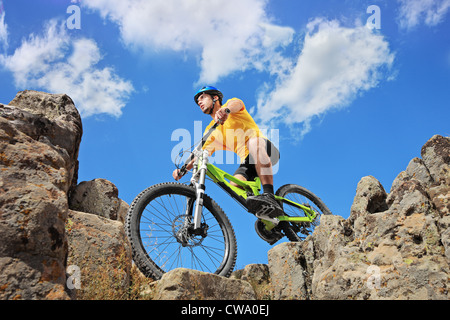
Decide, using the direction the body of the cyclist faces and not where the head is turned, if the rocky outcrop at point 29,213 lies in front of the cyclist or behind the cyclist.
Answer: in front

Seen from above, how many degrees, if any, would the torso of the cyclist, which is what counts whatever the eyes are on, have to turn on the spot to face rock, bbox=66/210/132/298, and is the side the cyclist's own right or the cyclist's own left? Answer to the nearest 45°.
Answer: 0° — they already face it

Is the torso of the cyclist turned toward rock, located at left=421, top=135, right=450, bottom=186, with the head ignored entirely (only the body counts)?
no
